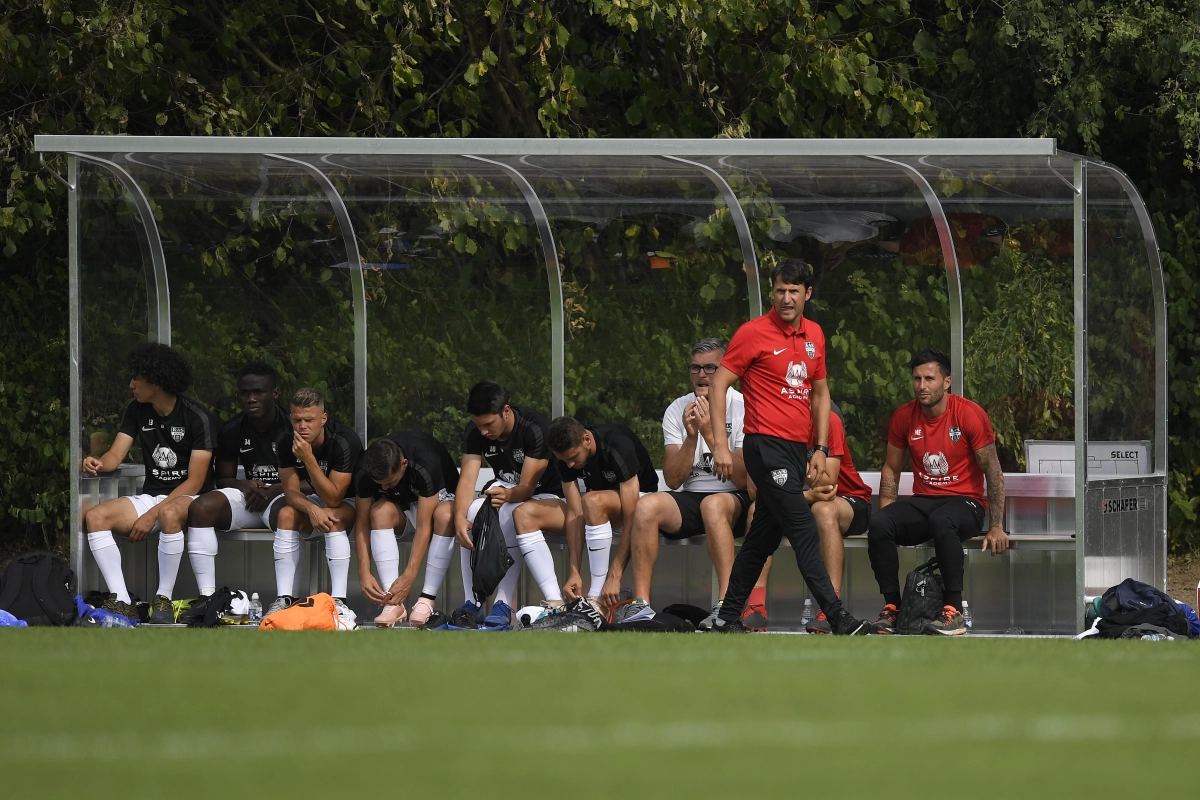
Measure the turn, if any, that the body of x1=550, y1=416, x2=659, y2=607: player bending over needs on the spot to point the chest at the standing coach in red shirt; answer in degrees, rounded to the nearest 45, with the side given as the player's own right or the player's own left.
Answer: approximately 90° to the player's own left

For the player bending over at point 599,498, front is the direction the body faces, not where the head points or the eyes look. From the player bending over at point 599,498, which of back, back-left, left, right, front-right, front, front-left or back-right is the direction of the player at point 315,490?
front-right

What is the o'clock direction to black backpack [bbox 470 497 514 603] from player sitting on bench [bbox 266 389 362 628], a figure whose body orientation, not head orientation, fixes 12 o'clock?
The black backpack is roughly at 10 o'clock from the player sitting on bench.

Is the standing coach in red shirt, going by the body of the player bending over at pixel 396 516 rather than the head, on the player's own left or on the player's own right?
on the player's own left

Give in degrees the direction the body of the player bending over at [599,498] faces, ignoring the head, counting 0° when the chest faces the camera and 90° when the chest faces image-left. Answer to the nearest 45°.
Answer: approximately 45°

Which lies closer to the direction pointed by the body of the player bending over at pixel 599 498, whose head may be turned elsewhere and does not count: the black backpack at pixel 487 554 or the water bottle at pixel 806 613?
the black backpack

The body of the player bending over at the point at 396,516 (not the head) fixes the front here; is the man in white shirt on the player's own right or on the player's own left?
on the player's own left

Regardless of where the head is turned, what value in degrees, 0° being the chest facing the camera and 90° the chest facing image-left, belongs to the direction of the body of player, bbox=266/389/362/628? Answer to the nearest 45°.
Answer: approximately 0°
